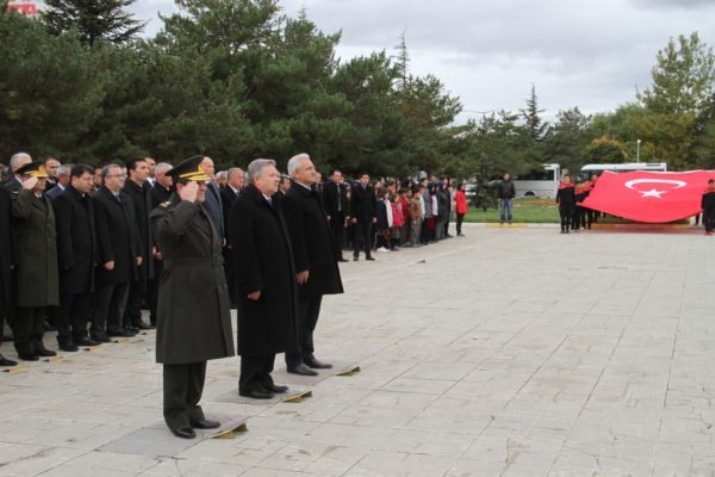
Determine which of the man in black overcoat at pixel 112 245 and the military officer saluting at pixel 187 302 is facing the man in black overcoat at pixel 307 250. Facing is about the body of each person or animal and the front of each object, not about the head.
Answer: the man in black overcoat at pixel 112 245

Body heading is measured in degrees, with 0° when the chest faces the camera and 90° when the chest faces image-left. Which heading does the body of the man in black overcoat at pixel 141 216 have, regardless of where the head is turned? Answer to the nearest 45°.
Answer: approximately 315°

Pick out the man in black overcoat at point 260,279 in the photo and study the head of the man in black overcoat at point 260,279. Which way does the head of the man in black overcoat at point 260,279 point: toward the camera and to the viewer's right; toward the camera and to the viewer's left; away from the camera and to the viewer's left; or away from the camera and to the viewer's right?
toward the camera and to the viewer's right

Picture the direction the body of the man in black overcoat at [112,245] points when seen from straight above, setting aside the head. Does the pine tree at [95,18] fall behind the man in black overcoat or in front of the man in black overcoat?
behind

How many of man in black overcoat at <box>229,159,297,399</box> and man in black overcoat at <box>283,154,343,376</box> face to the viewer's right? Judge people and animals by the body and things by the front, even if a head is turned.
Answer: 2

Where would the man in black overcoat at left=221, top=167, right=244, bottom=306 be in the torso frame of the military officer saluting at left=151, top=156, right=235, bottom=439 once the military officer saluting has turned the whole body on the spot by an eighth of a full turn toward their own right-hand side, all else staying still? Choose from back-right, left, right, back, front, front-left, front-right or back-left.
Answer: back

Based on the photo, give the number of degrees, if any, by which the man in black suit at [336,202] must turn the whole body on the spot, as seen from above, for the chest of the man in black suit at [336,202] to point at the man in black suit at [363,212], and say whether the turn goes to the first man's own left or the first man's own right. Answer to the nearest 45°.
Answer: approximately 90° to the first man's own left

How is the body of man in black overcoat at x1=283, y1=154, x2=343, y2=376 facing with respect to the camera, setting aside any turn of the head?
to the viewer's right

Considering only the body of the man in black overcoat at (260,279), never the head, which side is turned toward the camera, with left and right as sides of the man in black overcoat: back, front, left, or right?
right

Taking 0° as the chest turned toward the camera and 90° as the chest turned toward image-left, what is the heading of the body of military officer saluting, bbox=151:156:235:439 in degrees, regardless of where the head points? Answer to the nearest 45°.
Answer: approximately 315°

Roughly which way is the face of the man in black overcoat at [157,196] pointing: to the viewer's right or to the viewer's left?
to the viewer's right

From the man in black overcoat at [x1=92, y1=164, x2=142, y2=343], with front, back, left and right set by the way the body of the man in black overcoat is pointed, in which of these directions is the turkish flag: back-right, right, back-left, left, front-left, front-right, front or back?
left
